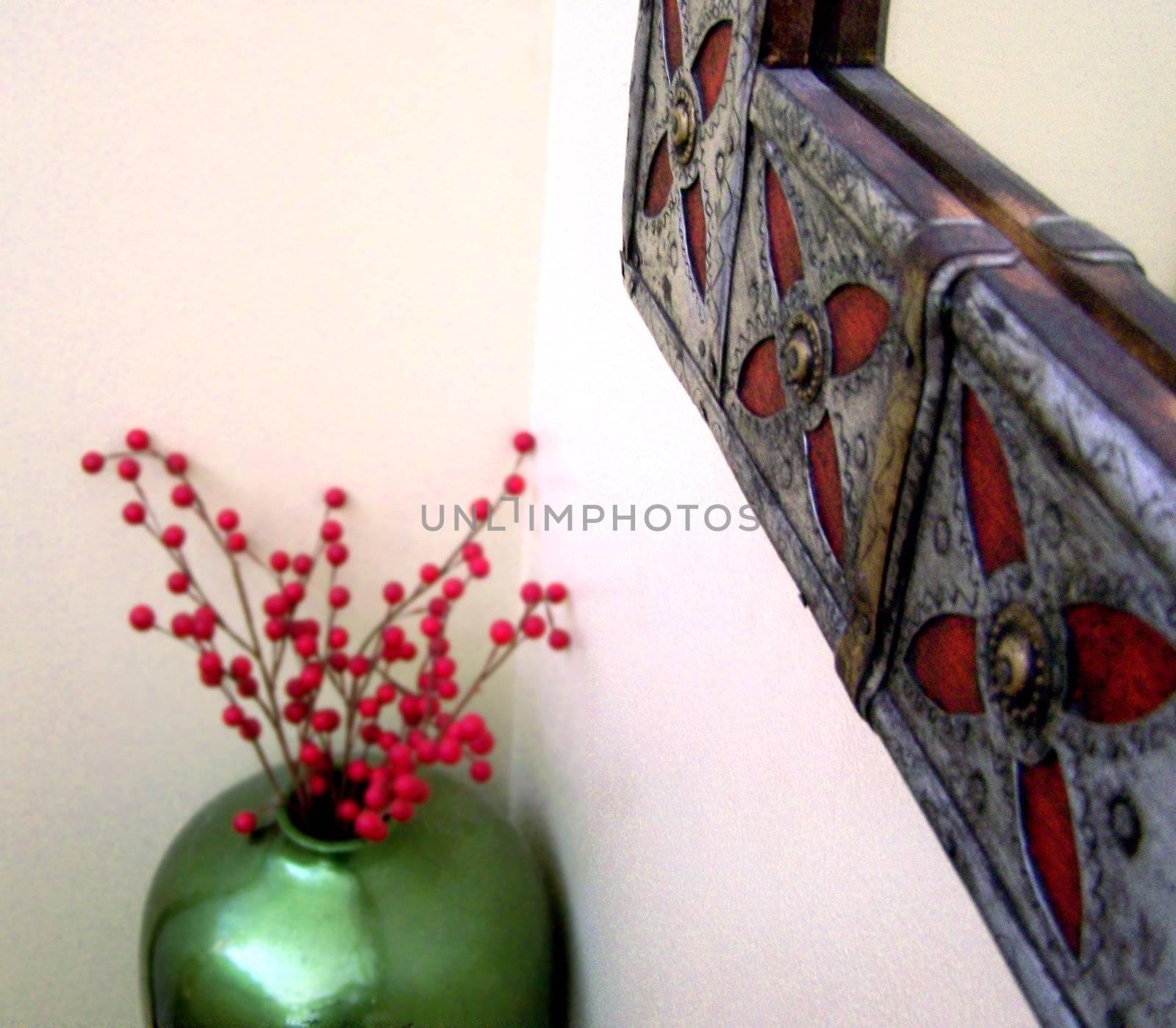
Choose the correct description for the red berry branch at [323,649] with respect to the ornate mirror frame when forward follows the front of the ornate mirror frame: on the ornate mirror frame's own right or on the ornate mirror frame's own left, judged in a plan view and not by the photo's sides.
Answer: on the ornate mirror frame's own right

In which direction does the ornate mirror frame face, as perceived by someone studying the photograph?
facing the viewer and to the left of the viewer
